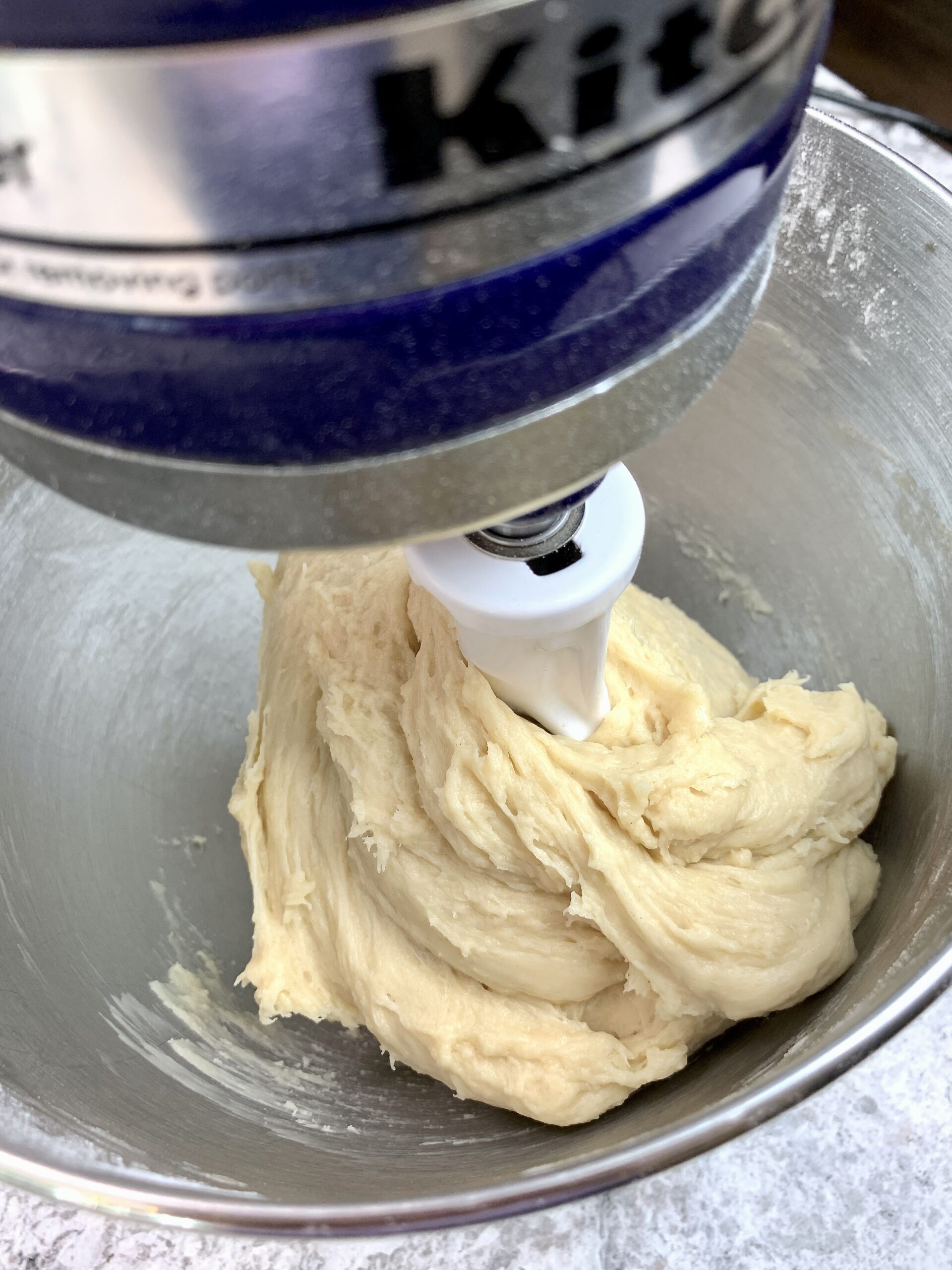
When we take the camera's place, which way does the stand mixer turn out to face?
facing the viewer and to the left of the viewer
